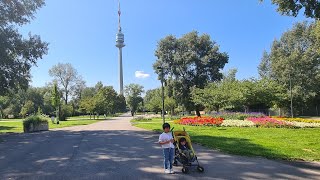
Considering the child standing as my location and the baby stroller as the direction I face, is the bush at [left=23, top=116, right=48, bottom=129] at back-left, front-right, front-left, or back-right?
back-left

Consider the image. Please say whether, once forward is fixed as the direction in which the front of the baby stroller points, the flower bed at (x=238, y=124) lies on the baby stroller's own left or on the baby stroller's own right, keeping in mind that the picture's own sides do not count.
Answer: on the baby stroller's own left

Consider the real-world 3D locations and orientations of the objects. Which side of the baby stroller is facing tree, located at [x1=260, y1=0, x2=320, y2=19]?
left

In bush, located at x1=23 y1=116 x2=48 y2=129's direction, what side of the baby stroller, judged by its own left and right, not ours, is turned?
back

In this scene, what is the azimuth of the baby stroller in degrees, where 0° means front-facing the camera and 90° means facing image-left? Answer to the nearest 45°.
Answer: approximately 315°

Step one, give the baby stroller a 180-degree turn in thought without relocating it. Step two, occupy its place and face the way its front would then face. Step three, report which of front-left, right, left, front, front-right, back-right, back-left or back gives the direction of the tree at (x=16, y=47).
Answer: front
